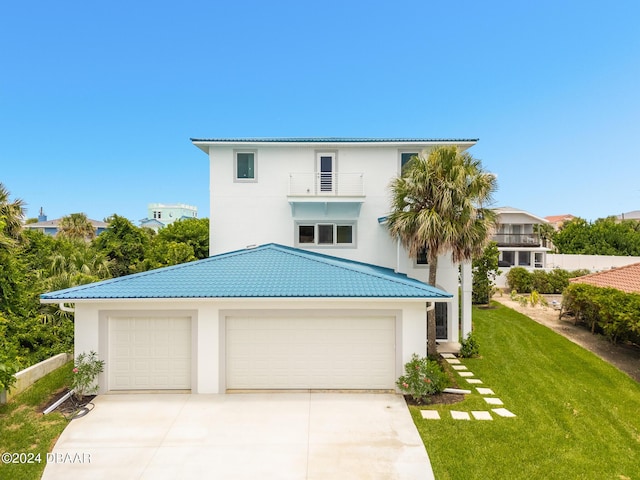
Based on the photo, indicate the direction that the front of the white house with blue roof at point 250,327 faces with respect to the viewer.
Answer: facing the viewer

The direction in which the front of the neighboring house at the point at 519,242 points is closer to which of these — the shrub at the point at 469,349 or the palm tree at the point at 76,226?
the shrub

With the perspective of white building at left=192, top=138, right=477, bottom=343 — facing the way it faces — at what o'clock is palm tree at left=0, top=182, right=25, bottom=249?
The palm tree is roughly at 3 o'clock from the white building.

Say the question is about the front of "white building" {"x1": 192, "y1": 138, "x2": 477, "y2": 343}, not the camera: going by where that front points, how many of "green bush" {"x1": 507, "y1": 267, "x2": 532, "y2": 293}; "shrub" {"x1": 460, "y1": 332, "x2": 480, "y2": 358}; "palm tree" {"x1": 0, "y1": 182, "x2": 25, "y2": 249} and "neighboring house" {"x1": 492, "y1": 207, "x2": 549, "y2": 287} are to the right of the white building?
1

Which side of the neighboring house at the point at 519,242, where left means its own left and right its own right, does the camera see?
front

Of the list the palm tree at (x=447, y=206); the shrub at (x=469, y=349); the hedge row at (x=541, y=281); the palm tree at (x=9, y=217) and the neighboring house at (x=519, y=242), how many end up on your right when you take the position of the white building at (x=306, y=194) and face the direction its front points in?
1

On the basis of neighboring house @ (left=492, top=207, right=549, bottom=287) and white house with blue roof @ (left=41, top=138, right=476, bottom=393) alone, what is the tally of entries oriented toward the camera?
2

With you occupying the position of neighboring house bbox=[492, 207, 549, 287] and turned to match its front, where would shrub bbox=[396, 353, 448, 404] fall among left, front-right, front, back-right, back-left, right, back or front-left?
front

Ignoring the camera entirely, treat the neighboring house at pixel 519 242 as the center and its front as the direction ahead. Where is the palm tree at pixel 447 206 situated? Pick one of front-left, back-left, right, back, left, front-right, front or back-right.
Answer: front
